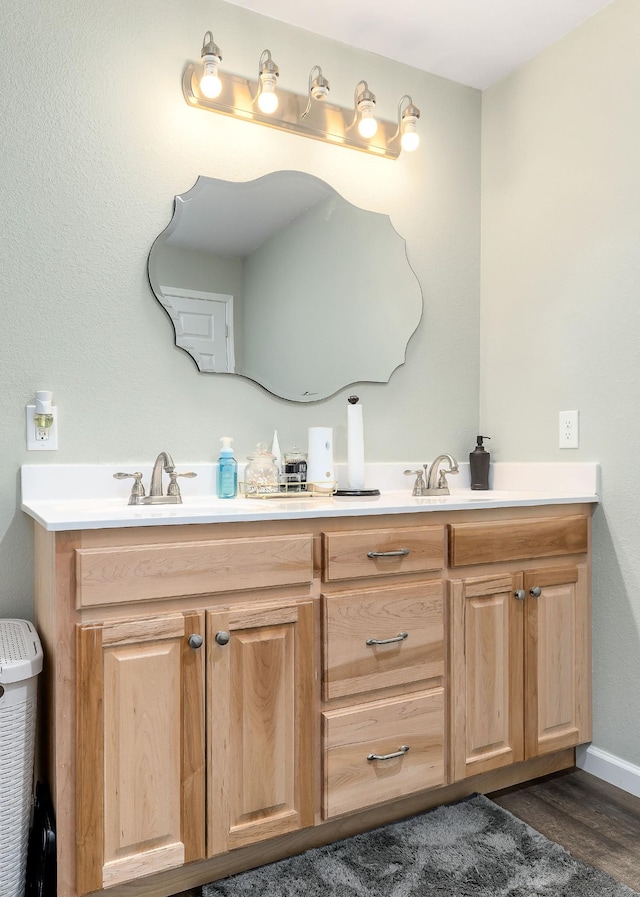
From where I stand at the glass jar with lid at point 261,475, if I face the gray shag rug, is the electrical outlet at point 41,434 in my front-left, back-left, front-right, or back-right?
back-right

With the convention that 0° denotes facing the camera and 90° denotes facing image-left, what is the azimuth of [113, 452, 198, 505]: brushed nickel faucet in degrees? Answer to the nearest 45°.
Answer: approximately 315°

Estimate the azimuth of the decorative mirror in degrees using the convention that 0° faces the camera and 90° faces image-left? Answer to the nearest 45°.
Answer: approximately 315°

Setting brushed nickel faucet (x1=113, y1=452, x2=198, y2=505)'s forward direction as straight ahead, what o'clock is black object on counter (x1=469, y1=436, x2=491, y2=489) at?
The black object on counter is roughly at 10 o'clock from the brushed nickel faucet.
